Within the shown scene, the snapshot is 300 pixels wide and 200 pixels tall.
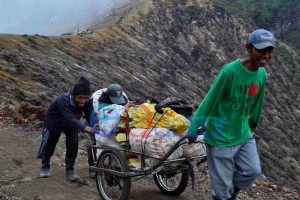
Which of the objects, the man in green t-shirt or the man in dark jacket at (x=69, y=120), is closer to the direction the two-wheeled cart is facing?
the man in green t-shirt

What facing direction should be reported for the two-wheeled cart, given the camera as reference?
facing the viewer and to the right of the viewer

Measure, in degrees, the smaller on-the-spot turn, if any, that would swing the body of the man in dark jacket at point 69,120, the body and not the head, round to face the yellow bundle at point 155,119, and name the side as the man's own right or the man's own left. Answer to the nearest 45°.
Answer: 0° — they already face it

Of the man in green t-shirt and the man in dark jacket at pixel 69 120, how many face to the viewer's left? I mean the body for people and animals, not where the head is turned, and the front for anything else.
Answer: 0

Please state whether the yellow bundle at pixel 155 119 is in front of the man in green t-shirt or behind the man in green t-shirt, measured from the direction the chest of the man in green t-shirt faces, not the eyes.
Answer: behind

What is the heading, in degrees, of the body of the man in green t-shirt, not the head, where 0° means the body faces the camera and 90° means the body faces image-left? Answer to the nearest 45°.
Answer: approximately 315°

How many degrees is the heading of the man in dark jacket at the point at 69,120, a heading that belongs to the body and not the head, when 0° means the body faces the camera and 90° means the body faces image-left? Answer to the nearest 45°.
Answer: approximately 315°

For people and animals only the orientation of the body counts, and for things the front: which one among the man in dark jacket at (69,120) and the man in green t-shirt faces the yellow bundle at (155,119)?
the man in dark jacket

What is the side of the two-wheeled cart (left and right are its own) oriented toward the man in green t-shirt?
front

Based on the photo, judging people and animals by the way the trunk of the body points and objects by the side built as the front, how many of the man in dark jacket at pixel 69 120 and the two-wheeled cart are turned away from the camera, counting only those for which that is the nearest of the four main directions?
0
